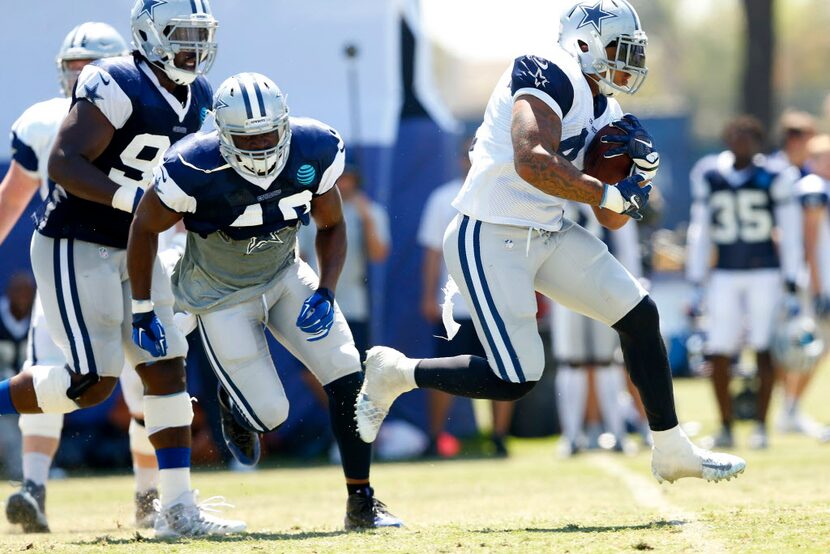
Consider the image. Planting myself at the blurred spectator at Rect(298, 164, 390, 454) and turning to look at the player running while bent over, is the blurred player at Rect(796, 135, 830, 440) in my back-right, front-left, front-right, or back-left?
back-left

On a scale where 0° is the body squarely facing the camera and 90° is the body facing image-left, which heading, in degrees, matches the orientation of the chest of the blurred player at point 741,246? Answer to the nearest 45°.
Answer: approximately 0°

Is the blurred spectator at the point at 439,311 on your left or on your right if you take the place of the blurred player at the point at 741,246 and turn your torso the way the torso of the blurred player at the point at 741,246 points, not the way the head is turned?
on your right

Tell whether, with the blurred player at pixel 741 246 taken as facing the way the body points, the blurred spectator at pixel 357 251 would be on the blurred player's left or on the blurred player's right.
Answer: on the blurred player's right

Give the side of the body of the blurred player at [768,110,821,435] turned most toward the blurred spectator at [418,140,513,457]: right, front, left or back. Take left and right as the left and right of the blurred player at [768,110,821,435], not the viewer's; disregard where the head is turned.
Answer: right

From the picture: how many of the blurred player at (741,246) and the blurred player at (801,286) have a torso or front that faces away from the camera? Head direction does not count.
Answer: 0

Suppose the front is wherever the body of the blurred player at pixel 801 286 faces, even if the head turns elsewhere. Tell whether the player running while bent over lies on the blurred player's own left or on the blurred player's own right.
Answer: on the blurred player's own right

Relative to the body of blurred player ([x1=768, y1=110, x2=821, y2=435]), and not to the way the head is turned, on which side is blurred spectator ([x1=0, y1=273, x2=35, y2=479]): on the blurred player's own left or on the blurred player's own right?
on the blurred player's own right

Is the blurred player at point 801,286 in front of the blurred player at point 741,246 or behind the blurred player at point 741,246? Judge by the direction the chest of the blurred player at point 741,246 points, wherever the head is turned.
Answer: behind

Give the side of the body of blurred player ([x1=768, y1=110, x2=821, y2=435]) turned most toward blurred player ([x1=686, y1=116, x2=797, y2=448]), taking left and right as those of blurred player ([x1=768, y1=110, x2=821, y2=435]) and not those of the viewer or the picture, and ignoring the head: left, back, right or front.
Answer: right
